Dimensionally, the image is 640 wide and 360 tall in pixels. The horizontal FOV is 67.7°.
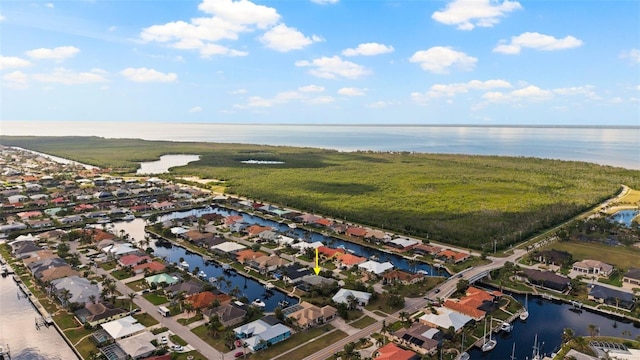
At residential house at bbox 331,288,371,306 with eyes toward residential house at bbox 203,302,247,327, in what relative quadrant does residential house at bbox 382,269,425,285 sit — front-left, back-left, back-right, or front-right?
back-right

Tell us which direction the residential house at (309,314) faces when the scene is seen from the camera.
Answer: facing the viewer and to the right of the viewer

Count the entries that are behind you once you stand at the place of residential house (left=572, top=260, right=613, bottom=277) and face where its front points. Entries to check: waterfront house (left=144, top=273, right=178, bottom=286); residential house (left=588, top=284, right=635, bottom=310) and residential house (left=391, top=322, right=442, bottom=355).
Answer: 0

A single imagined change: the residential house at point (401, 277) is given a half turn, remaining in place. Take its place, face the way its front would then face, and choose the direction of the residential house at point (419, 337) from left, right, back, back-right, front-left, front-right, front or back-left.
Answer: back-right

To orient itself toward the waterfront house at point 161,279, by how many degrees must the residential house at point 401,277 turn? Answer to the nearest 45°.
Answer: approximately 45° to its right

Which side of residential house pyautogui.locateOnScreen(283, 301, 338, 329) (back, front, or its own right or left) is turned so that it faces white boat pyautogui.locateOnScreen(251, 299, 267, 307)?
back

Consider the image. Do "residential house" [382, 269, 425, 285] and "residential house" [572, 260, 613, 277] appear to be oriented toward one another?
no

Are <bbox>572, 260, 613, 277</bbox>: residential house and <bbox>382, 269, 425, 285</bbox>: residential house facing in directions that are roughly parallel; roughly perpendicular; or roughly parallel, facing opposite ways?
roughly parallel

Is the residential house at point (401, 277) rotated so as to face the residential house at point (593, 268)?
no

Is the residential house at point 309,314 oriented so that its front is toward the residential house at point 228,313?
no

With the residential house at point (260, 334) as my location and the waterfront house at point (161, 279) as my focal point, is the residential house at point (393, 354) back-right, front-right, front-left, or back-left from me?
back-right

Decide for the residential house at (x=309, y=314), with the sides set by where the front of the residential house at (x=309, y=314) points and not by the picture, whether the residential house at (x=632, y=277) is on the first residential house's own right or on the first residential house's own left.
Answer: on the first residential house's own left

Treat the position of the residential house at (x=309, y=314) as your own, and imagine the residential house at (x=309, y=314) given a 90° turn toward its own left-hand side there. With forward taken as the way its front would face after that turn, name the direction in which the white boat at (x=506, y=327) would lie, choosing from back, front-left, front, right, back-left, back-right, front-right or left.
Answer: front-right

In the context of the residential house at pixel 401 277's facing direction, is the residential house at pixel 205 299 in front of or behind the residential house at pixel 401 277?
in front

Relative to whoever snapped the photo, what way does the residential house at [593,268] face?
facing the viewer and to the left of the viewer

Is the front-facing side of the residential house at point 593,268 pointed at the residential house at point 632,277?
no

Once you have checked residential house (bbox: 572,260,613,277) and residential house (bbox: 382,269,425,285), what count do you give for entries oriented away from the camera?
0
